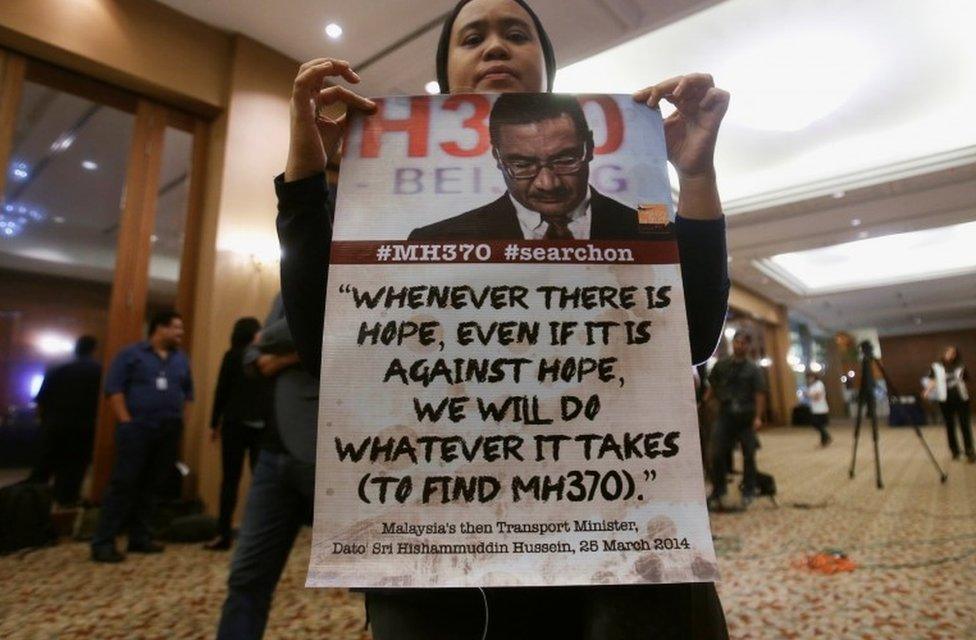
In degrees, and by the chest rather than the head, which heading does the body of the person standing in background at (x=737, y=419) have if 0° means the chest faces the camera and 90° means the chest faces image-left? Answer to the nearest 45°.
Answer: approximately 0°

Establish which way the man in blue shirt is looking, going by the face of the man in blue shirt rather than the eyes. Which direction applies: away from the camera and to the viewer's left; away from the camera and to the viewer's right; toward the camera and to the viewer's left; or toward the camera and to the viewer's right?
toward the camera and to the viewer's right

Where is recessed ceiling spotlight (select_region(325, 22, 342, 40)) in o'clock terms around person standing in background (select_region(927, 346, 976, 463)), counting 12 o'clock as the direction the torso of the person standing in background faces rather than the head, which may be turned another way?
The recessed ceiling spotlight is roughly at 1 o'clock from the person standing in background.

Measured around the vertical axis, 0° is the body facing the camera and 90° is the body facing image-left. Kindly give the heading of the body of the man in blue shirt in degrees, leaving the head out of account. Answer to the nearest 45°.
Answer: approximately 315°
